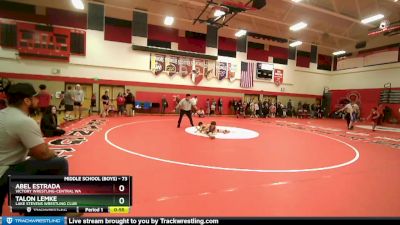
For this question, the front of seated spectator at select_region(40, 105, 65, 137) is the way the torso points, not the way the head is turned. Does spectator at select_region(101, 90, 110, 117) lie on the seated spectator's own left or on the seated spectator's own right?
on the seated spectator's own left

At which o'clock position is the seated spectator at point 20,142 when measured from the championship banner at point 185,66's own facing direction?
The seated spectator is roughly at 12 o'clock from the championship banner.

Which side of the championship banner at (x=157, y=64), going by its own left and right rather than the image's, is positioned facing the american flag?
left

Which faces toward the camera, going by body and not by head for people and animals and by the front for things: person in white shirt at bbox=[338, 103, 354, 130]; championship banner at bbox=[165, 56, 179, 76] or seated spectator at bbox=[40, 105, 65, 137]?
the championship banner

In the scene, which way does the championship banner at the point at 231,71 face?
toward the camera

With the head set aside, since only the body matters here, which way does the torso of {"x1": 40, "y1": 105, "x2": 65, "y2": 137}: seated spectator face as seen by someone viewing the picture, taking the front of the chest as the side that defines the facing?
to the viewer's right

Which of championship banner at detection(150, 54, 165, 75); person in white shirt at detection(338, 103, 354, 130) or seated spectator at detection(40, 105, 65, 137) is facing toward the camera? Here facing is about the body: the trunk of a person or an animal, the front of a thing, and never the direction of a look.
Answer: the championship banner

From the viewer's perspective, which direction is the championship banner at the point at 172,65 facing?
toward the camera
